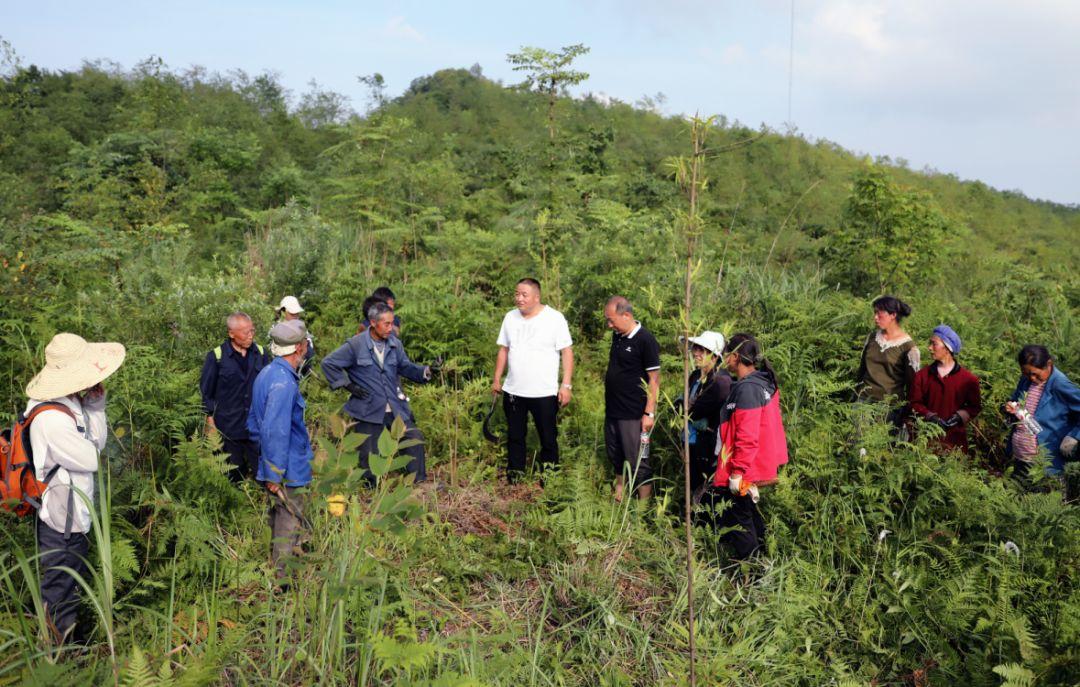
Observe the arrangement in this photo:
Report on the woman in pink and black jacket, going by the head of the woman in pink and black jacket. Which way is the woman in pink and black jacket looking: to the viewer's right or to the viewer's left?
to the viewer's left

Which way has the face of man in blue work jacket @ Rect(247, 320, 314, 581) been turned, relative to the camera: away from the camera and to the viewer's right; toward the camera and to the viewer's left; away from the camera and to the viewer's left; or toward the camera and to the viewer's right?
away from the camera and to the viewer's right

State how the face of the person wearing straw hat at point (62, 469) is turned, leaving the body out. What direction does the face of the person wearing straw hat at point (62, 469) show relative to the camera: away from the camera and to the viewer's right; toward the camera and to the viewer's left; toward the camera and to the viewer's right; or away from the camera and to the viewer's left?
away from the camera and to the viewer's right

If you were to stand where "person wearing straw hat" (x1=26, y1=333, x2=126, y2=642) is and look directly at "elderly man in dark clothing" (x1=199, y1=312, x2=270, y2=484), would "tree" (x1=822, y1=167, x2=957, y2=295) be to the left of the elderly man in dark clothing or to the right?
right

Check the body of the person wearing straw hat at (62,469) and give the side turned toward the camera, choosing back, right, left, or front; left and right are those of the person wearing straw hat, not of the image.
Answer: right

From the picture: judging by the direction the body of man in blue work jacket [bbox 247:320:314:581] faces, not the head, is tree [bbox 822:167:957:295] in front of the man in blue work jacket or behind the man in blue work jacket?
in front

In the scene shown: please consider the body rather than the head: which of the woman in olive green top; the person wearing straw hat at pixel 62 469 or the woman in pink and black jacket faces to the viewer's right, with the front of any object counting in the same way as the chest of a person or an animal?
the person wearing straw hat

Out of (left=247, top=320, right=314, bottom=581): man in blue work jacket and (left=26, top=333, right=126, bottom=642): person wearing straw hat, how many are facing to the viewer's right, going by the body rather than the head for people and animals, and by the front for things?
2

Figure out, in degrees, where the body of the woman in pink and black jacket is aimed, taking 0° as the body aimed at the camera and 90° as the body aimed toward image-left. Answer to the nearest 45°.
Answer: approximately 90°

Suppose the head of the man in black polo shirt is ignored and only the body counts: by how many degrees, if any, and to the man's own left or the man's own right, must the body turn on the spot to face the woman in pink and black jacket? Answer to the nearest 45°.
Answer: approximately 90° to the man's own left
